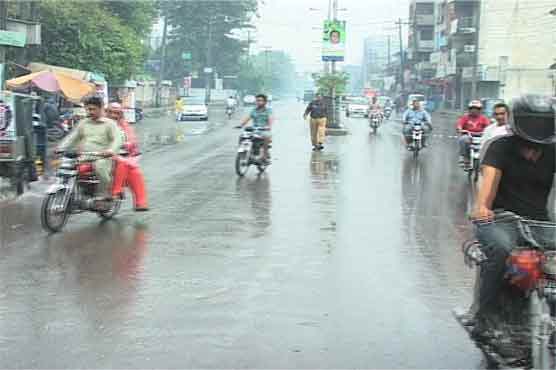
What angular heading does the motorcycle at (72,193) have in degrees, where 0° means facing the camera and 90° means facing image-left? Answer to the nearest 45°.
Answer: approximately 45°

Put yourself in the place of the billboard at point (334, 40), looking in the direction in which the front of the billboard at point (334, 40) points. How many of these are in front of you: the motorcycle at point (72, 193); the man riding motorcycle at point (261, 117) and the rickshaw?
3

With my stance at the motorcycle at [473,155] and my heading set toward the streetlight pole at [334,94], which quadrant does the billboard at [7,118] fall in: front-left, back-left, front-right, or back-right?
back-left

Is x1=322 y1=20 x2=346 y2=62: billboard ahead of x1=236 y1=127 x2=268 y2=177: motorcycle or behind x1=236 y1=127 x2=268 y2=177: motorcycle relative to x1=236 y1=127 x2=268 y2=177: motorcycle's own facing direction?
behind

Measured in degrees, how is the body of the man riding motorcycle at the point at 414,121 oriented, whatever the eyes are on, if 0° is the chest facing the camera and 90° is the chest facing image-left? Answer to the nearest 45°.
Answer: approximately 0°

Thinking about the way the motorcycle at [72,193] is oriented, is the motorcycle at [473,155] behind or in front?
behind

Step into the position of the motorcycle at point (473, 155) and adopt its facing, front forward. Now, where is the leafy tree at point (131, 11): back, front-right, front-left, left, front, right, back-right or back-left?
back-right

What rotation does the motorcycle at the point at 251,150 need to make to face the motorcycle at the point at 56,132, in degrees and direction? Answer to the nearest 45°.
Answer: approximately 90° to its right

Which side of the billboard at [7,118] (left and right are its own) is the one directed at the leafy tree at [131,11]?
back

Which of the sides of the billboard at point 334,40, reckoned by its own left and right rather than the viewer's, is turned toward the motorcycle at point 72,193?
front
